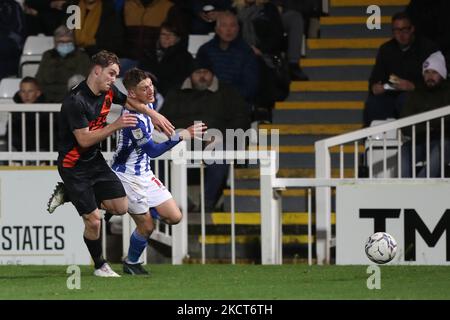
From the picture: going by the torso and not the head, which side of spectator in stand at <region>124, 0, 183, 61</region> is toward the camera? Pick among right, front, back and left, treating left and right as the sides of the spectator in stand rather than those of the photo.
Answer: front

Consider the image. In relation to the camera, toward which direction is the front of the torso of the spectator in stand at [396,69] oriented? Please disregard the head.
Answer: toward the camera

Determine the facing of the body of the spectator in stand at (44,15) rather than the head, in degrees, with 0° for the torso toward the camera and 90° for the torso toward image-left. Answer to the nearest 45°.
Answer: approximately 0°

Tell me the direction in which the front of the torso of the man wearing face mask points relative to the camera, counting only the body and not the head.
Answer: toward the camera

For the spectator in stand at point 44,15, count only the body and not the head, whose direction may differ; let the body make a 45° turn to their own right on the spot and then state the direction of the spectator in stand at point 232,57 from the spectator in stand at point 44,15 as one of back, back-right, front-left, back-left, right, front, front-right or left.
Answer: left
